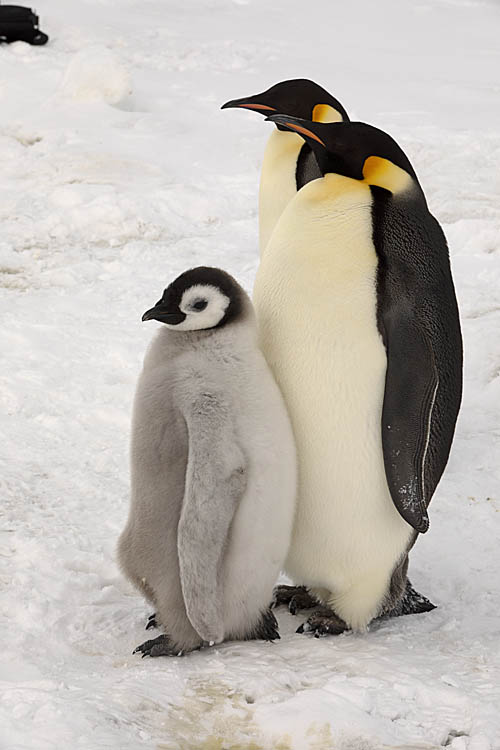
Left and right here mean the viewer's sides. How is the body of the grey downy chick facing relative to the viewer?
facing to the left of the viewer

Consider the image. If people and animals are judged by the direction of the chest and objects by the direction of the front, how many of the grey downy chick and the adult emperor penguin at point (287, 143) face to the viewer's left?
2

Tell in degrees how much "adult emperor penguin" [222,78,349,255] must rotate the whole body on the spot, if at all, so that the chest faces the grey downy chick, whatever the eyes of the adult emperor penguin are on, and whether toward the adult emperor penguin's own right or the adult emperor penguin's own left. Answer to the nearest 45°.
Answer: approximately 90° to the adult emperor penguin's own left

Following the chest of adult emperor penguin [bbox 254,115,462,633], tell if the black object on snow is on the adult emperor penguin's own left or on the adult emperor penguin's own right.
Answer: on the adult emperor penguin's own right

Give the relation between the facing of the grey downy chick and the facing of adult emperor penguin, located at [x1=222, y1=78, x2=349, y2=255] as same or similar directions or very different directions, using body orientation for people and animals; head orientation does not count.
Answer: same or similar directions

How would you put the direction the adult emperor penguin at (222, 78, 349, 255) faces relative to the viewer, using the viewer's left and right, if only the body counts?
facing to the left of the viewer

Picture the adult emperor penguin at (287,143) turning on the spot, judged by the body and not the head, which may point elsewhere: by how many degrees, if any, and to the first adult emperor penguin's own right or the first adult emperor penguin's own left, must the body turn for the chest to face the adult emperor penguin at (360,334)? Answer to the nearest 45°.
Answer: approximately 90° to the first adult emperor penguin's own left

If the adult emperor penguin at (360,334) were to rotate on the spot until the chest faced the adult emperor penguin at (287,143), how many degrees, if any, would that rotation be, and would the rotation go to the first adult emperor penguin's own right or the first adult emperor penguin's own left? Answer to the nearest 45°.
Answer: approximately 135° to the first adult emperor penguin's own right

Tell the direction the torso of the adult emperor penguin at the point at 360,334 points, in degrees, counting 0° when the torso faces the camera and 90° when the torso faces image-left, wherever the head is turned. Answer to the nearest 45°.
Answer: approximately 45°

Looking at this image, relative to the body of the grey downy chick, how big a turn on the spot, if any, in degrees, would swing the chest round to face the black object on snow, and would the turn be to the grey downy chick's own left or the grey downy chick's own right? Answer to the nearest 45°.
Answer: approximately 90° to the grey downy chick's own right
